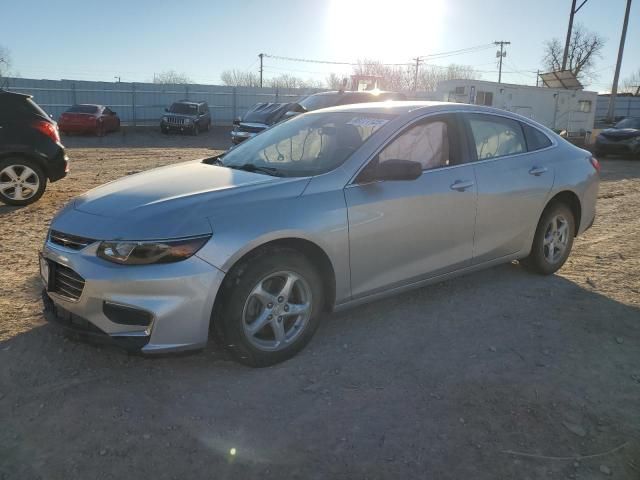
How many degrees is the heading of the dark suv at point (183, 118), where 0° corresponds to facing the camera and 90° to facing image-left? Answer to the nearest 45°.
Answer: approximately 45°

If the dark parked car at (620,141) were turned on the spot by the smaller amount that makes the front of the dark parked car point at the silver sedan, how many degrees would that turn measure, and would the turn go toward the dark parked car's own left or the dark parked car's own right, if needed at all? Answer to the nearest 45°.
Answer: approximately 45° to the dark parked car's own left

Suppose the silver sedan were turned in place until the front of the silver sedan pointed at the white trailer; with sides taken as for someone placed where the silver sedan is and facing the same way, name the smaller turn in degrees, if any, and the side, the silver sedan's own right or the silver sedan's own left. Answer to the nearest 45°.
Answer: approximately 180°

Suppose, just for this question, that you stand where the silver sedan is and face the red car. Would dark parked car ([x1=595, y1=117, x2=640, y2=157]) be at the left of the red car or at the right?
right

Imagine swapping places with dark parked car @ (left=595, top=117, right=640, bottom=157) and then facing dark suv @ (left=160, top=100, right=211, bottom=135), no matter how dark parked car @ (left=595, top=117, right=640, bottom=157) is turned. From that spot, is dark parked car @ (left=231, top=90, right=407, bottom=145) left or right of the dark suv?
left

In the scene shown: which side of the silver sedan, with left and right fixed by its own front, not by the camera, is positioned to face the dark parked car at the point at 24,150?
right

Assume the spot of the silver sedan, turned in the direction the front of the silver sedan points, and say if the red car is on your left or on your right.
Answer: on your right

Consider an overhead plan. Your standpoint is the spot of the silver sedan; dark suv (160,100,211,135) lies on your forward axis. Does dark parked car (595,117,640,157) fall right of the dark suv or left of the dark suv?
right

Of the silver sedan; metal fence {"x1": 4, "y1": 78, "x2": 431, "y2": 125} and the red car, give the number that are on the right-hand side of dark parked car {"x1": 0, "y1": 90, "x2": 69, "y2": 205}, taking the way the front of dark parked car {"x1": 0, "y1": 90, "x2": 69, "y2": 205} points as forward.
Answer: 2

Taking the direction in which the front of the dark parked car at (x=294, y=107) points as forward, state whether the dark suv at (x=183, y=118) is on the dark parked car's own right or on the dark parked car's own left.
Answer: on the dark parked car's own right

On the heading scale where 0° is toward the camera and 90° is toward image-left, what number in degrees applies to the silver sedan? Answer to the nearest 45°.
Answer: approximately 45°

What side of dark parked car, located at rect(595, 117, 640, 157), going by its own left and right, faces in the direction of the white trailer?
right
